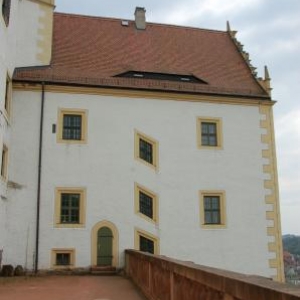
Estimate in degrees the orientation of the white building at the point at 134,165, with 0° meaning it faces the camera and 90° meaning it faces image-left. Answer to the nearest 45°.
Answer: approximately 0°

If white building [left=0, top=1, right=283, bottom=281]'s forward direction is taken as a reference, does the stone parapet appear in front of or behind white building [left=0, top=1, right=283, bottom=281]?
in front
